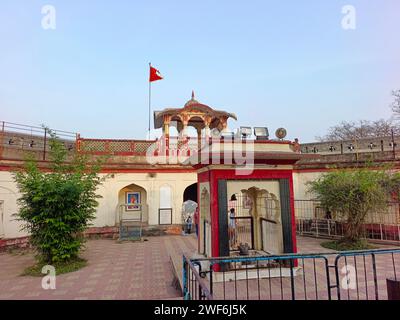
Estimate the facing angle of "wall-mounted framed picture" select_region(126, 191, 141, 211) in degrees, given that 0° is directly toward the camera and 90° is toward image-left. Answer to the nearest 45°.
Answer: approximately 0°

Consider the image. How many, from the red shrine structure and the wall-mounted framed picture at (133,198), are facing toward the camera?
2

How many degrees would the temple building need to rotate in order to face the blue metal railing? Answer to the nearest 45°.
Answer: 0° — it already faces it

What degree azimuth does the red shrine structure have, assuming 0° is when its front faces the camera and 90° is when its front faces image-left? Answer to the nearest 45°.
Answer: approximately 0°

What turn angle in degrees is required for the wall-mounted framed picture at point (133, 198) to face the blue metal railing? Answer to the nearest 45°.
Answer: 0° — it already faces it

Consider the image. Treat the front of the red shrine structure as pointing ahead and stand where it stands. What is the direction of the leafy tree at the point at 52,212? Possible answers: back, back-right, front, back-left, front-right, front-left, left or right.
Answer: right

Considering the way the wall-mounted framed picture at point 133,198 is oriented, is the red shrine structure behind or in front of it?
in front
